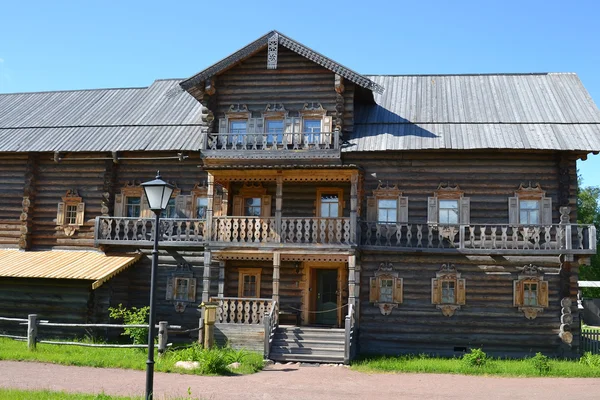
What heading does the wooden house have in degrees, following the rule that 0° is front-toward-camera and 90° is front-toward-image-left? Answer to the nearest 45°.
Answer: approximately 0°

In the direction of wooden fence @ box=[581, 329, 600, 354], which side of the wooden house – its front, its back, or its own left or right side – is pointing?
left

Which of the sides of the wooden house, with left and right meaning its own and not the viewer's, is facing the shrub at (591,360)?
left

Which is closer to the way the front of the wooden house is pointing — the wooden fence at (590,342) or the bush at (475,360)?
the bush

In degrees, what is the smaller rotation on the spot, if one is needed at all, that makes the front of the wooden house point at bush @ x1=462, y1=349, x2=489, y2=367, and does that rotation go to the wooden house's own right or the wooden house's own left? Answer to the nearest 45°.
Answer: approximately 45° to the wooden house's own left
